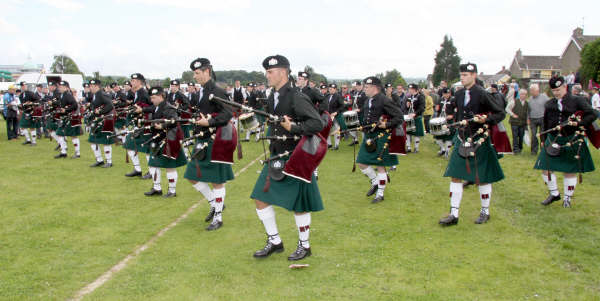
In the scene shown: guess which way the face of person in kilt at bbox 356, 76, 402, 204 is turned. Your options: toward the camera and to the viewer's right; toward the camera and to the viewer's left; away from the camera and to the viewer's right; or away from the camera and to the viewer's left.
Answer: toward the camera and to the viewer's left

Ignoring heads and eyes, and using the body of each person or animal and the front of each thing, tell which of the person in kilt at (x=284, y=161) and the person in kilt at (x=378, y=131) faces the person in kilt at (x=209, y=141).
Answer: the person in kilt at (x=378, y=131)

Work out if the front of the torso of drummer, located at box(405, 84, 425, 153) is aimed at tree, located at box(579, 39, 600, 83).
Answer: no

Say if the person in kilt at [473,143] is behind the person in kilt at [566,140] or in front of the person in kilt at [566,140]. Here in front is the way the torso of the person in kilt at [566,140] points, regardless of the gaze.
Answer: in front

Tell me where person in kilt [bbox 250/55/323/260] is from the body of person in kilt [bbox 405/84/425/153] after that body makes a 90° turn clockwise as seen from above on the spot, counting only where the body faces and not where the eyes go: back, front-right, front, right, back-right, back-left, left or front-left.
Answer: back-left

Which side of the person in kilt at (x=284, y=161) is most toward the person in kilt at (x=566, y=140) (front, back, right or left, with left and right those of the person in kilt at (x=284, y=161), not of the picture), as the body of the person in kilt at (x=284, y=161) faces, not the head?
back

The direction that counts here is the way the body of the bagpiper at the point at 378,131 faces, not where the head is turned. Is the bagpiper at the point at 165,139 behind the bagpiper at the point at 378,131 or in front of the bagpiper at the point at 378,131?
in front

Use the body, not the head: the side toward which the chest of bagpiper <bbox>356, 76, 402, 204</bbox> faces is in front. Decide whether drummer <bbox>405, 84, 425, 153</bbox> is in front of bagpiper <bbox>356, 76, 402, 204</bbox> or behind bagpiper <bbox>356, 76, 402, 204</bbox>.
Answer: behind

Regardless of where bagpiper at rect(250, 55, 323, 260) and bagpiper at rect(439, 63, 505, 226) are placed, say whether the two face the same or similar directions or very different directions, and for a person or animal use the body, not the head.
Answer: same or similar directions

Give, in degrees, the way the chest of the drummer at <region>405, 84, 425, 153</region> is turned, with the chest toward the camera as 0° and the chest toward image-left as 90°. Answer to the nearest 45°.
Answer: approximately 45°

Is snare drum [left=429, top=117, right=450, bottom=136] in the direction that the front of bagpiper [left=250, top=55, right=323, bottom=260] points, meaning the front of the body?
no

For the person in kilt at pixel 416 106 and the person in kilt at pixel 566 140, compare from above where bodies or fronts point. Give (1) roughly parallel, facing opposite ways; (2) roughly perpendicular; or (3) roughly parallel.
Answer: roughly parallel
